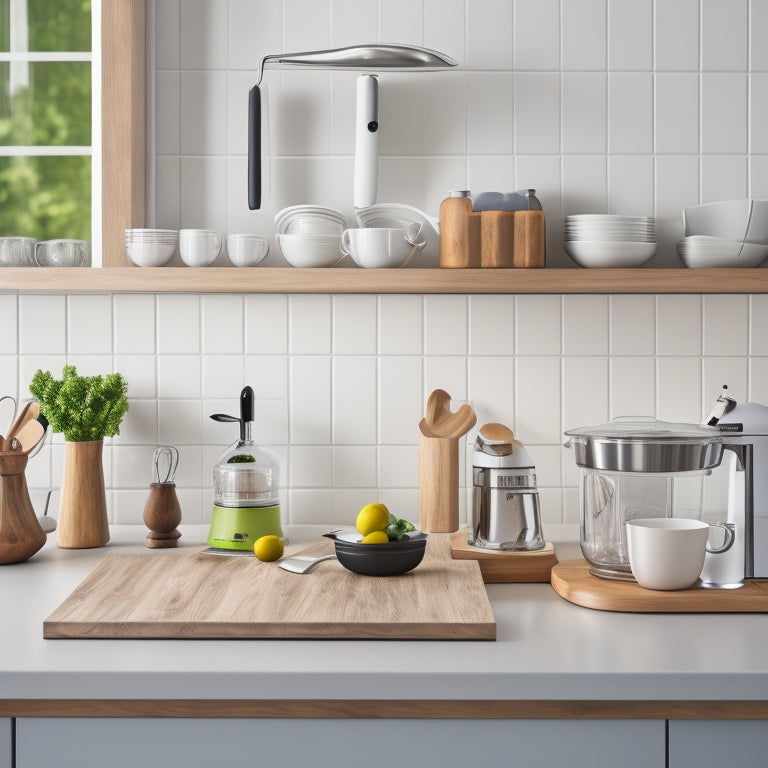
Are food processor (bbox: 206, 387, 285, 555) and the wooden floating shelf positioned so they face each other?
no

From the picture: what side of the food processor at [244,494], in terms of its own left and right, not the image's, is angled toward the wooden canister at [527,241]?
left

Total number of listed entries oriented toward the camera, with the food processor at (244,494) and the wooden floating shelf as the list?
2

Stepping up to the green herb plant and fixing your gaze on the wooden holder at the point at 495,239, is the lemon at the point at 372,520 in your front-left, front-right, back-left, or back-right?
front-right

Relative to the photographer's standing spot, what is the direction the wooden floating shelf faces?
facing the viewer

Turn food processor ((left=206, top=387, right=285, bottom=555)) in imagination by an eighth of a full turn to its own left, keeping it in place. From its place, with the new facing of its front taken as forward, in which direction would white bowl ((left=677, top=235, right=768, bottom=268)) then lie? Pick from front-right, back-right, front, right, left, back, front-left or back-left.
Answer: front-left

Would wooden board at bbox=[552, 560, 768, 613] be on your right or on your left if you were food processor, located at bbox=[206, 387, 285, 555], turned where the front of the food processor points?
on your left

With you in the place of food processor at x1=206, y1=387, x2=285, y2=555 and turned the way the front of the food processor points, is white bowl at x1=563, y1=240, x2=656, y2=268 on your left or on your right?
on your left

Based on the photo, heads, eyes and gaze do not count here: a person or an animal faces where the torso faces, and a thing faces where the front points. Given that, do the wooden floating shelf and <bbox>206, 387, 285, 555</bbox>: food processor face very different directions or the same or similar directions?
same or similar directions

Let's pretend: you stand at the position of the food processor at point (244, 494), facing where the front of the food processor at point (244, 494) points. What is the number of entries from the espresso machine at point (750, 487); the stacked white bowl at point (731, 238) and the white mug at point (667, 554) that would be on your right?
0
